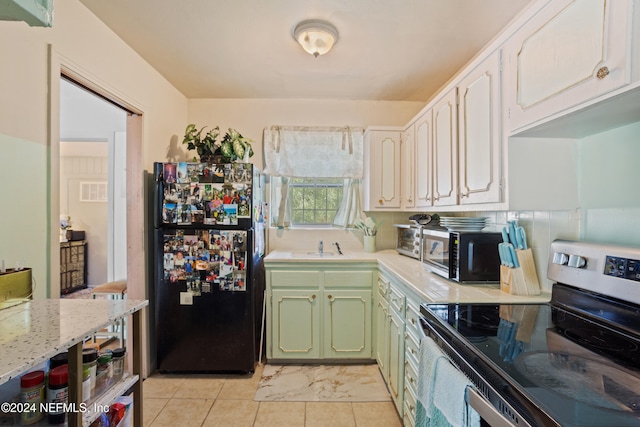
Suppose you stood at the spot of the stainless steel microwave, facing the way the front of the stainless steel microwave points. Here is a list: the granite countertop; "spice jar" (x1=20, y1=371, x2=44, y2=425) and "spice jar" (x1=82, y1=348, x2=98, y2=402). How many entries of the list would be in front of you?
3

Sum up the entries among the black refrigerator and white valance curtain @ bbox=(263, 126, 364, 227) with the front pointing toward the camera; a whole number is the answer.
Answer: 2

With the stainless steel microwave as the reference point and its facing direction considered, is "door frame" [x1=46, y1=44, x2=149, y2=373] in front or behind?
in front

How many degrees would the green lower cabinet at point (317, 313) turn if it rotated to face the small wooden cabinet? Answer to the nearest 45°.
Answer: approximately 135° to its right

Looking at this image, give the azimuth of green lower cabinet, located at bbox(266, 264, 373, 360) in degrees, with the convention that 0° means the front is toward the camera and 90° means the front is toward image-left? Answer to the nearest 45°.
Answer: approximately 0°

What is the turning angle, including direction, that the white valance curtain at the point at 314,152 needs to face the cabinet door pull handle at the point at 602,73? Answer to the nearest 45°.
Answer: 0° — it already faces it

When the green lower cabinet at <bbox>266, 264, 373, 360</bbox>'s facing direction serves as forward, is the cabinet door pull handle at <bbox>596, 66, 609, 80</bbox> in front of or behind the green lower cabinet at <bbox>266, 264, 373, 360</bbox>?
in front

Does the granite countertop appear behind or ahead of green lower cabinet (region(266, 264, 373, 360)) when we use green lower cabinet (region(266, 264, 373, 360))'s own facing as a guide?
ahead

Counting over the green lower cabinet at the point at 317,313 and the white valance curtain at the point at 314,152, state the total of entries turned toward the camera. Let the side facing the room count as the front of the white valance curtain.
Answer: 2

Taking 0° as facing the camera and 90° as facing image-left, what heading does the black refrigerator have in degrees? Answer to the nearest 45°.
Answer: approximately 0°

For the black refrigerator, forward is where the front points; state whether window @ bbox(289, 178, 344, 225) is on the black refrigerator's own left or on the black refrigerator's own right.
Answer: on the black refrigerator's own left

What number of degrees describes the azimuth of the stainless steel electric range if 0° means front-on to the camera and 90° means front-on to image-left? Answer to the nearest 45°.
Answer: approximately 45°

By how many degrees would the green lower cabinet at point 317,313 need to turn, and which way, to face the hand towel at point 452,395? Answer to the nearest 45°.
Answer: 0° — it already faces it
